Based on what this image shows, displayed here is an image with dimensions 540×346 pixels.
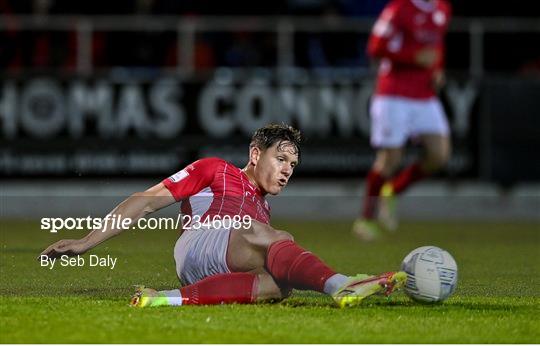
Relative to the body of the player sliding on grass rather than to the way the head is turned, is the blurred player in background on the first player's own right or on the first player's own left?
on the first player's own left

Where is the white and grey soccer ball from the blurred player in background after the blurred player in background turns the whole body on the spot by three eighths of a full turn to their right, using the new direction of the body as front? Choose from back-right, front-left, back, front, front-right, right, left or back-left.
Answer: left

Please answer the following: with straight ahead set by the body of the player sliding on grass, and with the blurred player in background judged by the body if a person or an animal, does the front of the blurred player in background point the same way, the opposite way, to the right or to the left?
the same way

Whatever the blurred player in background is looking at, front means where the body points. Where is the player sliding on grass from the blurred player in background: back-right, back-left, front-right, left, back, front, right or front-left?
front-right

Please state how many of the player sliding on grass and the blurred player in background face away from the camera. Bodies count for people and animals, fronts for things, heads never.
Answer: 0

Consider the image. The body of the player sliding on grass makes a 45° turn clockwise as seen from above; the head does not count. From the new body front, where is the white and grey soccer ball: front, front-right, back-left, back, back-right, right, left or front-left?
left

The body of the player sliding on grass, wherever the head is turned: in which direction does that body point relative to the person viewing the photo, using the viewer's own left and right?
facing the viewer and to the right of the viewer
